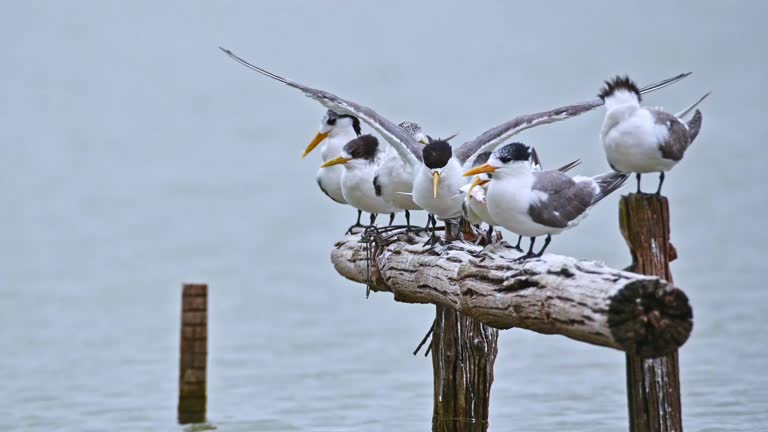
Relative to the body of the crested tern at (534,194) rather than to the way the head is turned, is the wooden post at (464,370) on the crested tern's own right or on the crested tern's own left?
on the crested tern's own right

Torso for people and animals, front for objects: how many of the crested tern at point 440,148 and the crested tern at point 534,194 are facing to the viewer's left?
1

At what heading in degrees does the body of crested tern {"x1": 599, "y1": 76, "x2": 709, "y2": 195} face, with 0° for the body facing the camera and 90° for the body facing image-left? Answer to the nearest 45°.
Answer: approximately 45°

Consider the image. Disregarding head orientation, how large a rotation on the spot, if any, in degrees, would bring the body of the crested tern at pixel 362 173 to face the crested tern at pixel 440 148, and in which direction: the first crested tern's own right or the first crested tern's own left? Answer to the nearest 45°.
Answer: approximately 90° to the first crested tern's own left

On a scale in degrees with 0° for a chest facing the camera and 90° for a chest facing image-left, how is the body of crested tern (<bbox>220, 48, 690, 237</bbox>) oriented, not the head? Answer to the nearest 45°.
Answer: approximately 0°

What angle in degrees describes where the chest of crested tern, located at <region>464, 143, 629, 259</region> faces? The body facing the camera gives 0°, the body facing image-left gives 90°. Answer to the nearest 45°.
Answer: approximately 90°
